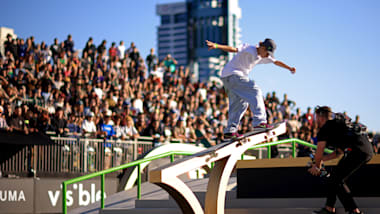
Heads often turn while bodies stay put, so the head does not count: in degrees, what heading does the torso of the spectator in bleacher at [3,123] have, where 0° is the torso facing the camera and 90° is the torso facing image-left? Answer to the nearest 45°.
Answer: approximately 0°

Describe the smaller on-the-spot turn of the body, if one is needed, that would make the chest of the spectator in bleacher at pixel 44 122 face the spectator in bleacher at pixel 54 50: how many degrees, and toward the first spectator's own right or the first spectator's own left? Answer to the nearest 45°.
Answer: approximately 135° to the first spectator's own left

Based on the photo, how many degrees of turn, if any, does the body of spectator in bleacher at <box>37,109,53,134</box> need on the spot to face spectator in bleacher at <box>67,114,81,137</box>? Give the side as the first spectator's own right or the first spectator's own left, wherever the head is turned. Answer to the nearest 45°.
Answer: approximately 45° to the first spectator's own left

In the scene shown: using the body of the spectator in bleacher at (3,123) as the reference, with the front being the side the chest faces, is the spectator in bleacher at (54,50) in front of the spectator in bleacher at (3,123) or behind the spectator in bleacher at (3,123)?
behind

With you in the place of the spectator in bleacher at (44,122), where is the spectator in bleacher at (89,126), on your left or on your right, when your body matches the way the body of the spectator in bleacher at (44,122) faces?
on your left

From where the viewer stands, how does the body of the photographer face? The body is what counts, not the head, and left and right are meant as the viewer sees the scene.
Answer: facing to the left of the viewer

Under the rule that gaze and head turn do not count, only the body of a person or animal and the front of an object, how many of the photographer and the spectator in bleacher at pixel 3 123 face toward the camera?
1

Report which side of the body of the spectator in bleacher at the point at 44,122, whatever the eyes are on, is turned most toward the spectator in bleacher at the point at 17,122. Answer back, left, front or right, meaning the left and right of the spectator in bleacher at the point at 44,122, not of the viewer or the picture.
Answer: right

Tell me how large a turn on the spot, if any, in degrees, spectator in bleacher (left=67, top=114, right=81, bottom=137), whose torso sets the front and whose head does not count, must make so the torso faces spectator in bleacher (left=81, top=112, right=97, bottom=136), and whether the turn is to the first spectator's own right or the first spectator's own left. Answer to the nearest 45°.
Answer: approximately 45° to the first spectator's own left
